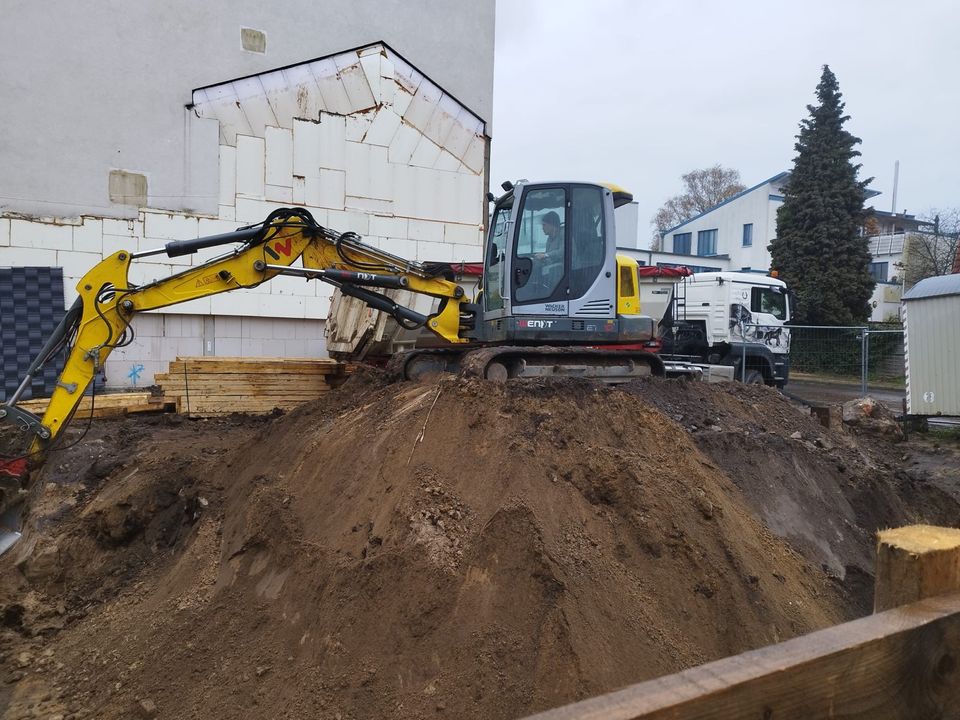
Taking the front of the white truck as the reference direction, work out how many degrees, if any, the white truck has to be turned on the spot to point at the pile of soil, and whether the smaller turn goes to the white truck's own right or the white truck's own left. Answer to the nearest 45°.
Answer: approximately 90° to the white truck's own right

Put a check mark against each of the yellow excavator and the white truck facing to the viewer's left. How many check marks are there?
1

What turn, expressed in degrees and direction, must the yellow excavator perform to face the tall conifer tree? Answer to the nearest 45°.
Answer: approximately 135° to its right

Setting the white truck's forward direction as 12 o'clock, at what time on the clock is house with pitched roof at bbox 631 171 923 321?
The house with pitched roof is roughly at 9 o'clock from the white truck.

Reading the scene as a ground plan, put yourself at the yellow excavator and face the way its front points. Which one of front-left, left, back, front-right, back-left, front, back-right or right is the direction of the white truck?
back-right

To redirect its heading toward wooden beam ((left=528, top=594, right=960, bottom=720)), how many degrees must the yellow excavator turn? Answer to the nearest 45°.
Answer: approximately 90° to its left

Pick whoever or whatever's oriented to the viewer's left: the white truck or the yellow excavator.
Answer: the yellow excavator

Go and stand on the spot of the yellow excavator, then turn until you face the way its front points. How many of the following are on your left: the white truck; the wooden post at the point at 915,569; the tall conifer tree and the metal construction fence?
1

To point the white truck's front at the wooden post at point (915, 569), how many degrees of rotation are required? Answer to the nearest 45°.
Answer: approximately 90° to its right

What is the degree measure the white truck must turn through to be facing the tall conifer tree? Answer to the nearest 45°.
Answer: approximately 90° to its left

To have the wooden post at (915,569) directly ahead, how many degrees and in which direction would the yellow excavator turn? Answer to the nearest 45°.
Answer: approximately 90° to its left

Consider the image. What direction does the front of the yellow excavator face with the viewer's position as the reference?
facing to the left of the viewer

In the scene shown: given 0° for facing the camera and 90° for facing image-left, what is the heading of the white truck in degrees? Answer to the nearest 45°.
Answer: approximately 270°

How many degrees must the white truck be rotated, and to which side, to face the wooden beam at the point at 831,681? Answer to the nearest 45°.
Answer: approximately 90° to its right
